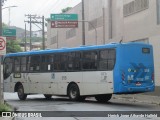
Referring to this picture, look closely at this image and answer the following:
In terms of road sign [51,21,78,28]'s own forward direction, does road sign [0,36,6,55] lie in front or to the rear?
in front

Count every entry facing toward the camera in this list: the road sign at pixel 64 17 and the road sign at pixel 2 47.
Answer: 2

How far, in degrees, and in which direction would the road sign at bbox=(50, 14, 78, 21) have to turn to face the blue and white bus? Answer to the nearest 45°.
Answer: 0° — it already faces it

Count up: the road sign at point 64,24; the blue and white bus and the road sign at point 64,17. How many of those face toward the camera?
2

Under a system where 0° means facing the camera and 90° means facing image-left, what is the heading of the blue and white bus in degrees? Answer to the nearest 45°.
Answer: approximately 135°

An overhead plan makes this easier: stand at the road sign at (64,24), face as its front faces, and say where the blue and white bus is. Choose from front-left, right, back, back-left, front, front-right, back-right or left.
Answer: front

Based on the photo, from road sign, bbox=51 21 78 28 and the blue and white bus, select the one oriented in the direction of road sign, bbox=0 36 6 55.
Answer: road sign, bbox=51 21 78 28

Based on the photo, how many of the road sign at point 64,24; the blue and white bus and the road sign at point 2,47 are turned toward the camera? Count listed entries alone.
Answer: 2

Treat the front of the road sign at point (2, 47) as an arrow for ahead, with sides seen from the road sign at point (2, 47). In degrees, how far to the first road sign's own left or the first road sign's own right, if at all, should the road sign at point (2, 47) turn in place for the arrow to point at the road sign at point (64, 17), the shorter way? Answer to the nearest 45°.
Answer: approximately 180°

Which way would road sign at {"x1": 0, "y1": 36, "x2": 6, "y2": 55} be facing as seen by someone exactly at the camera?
facing the viewer

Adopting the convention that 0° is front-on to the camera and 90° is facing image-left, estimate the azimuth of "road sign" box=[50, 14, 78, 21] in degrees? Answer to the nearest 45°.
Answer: approximately 0°

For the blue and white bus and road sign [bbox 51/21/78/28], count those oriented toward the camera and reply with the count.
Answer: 1

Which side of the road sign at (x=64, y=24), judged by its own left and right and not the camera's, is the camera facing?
front

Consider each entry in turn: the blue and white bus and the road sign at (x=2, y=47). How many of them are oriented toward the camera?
1

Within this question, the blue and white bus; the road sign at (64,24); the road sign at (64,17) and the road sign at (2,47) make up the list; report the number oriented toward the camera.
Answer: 3
